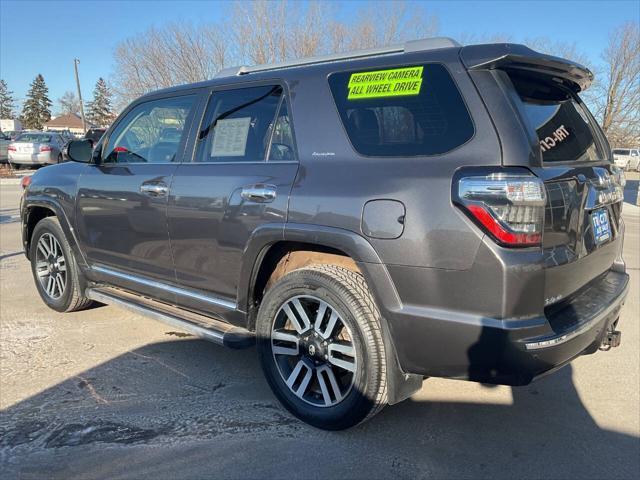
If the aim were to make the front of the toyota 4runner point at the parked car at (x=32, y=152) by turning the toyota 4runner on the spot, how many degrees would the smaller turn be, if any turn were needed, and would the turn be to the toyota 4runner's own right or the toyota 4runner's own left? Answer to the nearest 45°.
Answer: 0° — it already faces it

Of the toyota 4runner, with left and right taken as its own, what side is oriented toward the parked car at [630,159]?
right

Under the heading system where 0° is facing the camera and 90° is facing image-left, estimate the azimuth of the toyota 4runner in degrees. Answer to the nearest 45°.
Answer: approximately 135°
